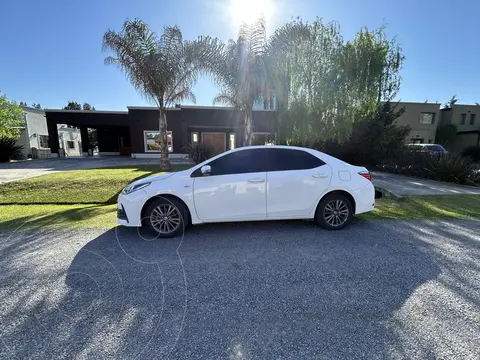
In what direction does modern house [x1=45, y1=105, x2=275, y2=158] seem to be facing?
toward the camera

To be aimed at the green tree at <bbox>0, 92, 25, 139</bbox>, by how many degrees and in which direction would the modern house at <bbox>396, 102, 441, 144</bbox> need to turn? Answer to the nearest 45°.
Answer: approximately 45° to its right

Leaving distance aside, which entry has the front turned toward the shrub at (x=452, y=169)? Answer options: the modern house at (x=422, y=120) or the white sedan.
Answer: the modern house

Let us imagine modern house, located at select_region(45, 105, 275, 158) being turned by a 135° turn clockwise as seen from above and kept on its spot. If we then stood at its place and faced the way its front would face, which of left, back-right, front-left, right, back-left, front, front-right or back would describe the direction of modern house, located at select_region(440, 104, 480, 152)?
back-right

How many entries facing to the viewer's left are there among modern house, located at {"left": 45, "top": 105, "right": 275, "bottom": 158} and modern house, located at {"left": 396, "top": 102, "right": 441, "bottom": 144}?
0

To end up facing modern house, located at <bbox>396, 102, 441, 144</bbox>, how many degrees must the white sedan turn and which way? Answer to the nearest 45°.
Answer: approximately 135° to its right

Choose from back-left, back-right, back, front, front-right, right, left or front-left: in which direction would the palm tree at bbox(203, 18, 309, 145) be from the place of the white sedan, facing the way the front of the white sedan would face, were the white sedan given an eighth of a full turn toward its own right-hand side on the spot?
front-right

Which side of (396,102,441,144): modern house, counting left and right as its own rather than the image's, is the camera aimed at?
front

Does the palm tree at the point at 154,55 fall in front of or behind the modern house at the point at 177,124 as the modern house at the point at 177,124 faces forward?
in front

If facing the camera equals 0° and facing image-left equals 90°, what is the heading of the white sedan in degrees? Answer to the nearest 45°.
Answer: approximately 90°

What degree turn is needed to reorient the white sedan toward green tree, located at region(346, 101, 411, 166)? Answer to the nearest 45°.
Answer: approximately 135° to its right

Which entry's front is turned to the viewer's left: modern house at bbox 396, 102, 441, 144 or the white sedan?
the white sedan

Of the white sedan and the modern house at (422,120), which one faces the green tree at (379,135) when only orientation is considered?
the modern house

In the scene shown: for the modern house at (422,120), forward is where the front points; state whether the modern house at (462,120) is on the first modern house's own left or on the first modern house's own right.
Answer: on the first modern house's own left

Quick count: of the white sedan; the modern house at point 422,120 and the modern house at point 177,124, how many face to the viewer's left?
1

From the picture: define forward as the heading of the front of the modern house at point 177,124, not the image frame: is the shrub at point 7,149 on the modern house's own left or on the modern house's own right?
on the modern house's own right

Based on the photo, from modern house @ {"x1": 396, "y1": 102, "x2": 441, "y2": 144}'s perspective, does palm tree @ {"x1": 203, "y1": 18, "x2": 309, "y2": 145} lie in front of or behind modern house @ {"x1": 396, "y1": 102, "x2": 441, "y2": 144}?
in front
